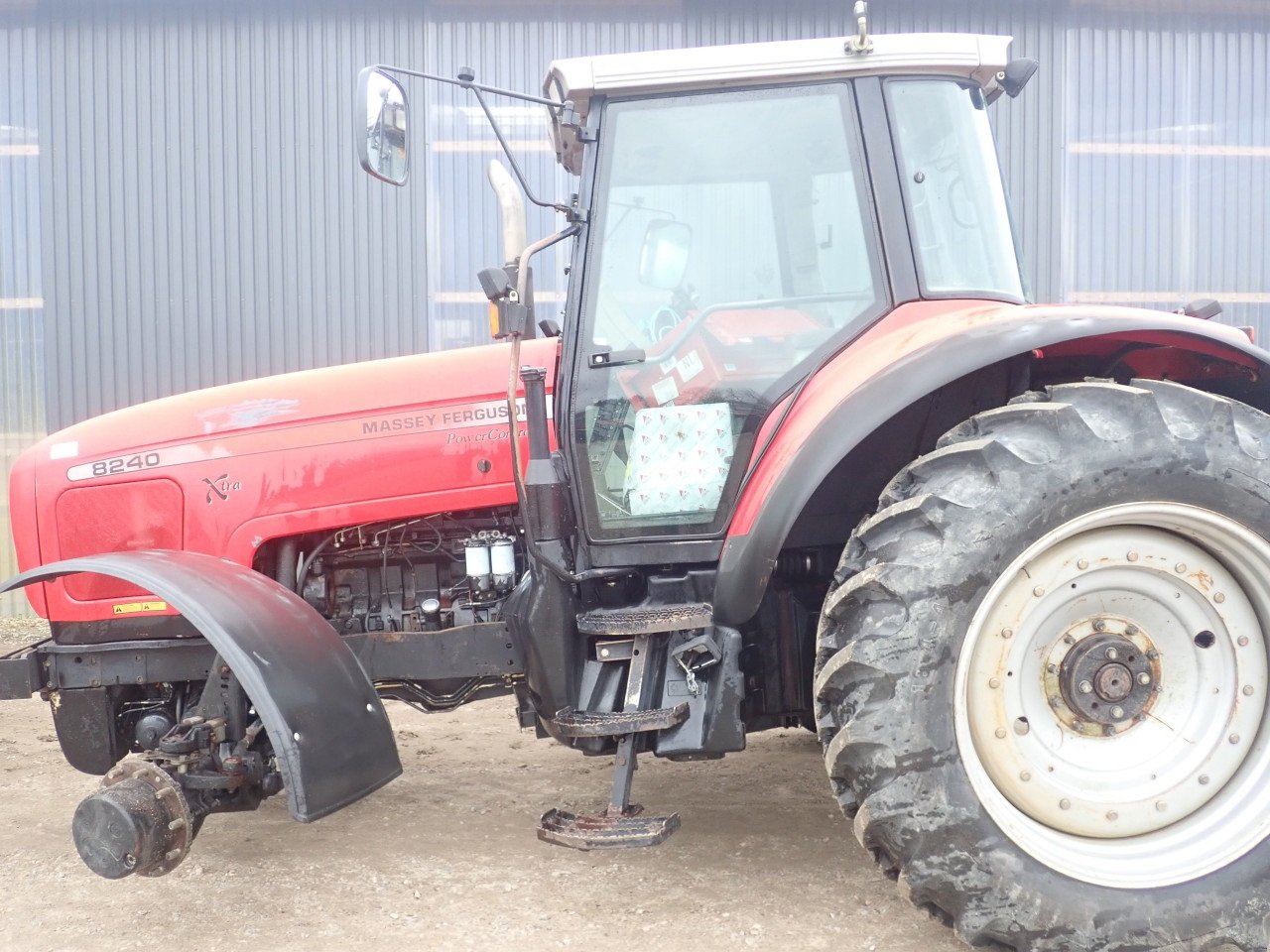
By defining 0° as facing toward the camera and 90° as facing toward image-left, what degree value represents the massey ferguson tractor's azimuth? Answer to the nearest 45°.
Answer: approximately 90°
